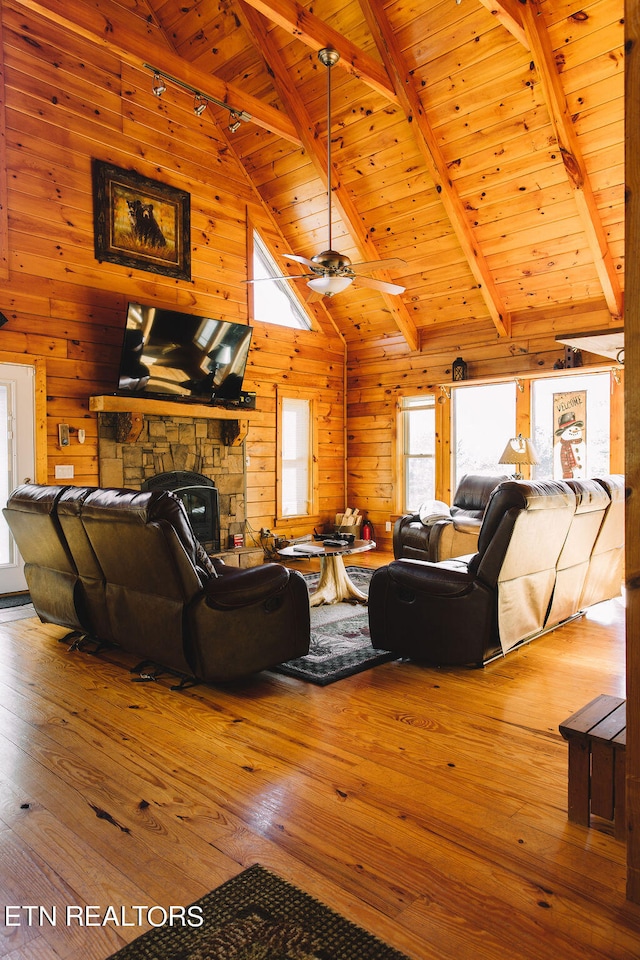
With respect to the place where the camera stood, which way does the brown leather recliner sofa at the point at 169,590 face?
facing away from the viewer and to the right of the viewer

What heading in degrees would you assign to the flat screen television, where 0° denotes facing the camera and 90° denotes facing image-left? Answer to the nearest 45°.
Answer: approximately 315°

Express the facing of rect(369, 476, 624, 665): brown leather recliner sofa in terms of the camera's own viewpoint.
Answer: facing away from the viewer and to the left of the viewer
